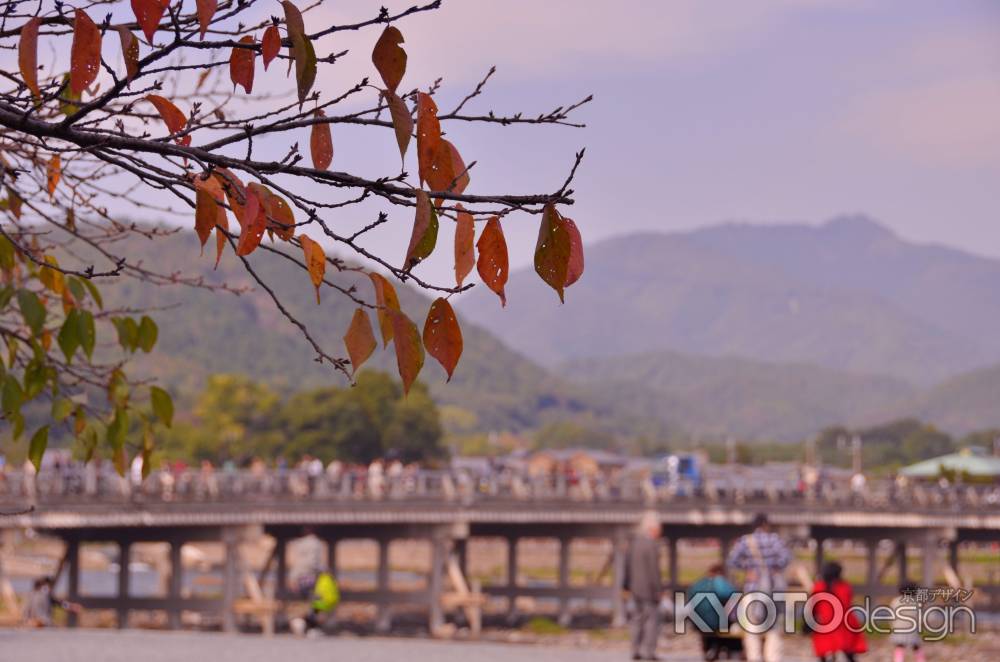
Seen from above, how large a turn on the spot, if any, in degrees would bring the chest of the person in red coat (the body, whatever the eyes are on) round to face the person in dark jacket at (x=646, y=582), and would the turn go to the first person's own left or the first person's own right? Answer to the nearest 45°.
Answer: approximately 45° to the first person's own left

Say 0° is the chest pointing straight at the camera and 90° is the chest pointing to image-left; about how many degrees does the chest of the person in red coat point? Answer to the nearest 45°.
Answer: approximately 180°
